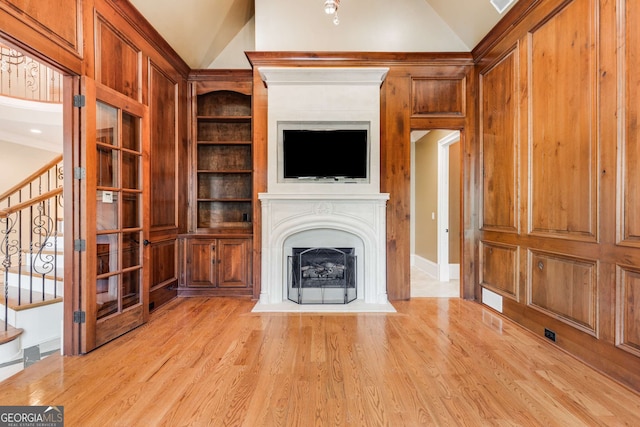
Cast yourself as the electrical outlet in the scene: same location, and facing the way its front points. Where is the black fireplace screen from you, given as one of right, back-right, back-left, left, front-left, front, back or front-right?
front-right

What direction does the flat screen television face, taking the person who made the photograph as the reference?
facing the viewer

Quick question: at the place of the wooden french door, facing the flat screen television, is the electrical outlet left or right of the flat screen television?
right

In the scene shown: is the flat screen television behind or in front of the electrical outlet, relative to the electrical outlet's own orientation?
in front

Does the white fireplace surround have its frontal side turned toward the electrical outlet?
no

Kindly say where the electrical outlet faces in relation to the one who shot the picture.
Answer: facing the viewer and to the left of the viewer

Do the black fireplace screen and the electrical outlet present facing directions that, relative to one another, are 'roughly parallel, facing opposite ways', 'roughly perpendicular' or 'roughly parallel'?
roughly perpendicular

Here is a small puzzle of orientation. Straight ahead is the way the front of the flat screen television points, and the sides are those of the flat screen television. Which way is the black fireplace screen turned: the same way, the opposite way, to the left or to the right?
the same way

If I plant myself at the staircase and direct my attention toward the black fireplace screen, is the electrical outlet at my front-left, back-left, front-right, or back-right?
front-right

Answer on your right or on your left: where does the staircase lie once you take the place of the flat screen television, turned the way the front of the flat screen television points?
on your right

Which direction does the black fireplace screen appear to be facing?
toward the camera

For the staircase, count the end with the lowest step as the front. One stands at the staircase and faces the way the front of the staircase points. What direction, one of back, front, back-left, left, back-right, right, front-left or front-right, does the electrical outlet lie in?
left

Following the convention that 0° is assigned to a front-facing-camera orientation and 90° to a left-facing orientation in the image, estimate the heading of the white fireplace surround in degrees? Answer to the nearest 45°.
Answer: approximately 0°
